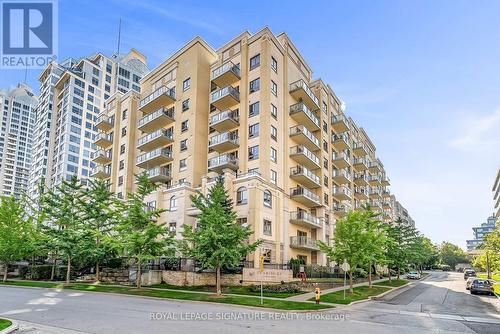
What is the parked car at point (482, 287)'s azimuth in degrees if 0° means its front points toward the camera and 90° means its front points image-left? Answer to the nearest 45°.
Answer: approximately 180°

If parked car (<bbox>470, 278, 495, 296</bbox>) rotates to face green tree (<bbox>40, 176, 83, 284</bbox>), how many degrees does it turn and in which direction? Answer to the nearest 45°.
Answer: approximately 135° to its left

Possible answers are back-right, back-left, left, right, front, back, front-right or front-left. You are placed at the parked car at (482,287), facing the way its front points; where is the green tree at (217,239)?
back-left

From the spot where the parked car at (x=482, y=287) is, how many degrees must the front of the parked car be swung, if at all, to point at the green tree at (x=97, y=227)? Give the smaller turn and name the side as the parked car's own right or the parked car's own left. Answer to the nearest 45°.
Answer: approximately 135° to the parked car's own left

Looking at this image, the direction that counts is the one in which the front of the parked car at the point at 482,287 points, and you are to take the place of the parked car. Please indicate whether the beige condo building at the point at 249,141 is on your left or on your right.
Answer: on your left

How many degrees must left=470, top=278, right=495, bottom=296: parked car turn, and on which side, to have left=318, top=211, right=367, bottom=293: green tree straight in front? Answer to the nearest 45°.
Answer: approximately 135° to its left

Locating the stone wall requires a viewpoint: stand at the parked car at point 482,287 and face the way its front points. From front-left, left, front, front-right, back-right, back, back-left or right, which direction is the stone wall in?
back-left

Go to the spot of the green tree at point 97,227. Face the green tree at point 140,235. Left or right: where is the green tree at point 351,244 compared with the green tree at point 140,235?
left
